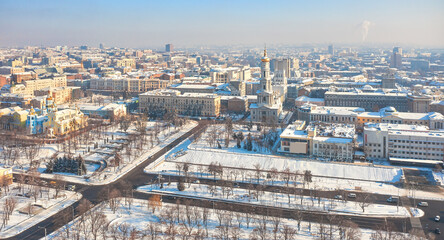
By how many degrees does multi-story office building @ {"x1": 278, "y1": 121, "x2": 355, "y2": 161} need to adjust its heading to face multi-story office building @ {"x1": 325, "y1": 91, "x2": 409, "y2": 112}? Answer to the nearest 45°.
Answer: approximately 180°

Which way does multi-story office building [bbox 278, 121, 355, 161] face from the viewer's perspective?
toward the camera

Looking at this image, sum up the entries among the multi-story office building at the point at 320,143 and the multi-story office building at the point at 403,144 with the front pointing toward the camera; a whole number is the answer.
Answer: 2

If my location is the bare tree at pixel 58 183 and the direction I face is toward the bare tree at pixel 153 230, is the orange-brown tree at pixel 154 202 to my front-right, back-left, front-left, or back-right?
front-left

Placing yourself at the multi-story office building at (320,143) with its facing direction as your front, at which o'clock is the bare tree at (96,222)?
The bare tree is roughly at 1 o'clock from the multi-story office building.

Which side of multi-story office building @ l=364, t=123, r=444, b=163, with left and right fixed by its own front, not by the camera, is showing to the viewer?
front

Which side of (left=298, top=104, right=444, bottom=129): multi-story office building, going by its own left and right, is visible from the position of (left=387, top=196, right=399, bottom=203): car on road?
front

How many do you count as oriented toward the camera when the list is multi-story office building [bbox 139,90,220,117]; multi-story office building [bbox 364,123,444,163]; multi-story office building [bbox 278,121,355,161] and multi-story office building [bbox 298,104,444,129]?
4

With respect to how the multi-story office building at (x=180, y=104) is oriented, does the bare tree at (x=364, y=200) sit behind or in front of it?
in front
